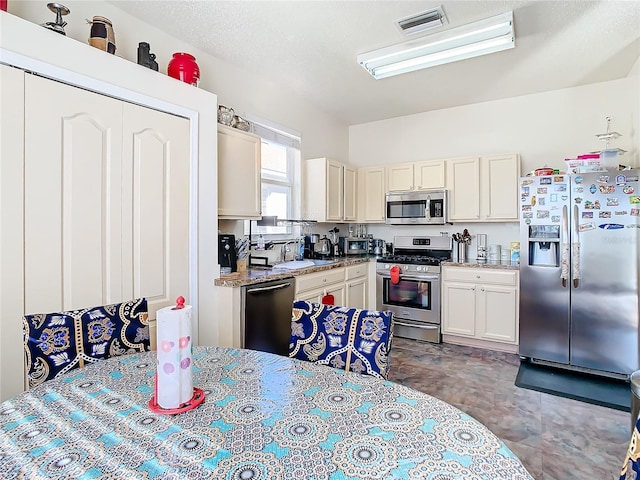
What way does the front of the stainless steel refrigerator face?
toward the camera

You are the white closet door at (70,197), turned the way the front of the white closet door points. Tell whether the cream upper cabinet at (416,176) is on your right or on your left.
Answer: on your left

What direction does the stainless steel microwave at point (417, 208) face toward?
toward the camera

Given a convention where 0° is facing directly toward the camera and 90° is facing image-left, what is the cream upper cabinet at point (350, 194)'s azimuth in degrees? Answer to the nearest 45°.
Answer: approximately 315°

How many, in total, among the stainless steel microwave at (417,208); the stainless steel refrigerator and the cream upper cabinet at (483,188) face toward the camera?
3

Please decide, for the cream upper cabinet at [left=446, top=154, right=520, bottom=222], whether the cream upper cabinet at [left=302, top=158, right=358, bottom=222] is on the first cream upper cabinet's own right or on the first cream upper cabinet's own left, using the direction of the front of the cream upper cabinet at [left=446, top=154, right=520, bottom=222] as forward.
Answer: on the first cream upper cabinet's own right

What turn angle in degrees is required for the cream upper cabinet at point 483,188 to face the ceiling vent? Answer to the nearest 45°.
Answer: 0° — it already faces it

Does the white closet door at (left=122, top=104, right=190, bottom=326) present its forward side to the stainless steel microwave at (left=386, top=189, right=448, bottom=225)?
no

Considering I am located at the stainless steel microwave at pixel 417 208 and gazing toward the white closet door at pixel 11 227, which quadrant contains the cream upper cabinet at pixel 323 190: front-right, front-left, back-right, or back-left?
front-right

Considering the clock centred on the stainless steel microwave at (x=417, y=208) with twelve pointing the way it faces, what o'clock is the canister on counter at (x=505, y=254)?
The canister on counter is roughly at 9 o'clock from the stainless steel microwave.

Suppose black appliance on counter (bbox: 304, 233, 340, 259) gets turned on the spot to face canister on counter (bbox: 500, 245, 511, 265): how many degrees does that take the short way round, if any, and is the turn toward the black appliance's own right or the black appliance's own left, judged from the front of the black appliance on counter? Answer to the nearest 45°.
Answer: approximately 45° to the black appliance's own left

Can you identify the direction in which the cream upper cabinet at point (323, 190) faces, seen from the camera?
facing the viewer and to the right of the viewer

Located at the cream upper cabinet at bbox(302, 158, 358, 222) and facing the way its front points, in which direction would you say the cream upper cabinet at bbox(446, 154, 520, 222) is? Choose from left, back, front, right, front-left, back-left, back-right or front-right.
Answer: front-left

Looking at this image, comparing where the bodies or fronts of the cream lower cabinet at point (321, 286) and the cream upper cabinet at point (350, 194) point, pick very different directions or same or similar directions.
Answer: same or similar directions

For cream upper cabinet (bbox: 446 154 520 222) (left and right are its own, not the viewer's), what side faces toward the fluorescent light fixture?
front

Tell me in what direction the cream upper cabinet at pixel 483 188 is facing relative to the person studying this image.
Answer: facing the viewer
